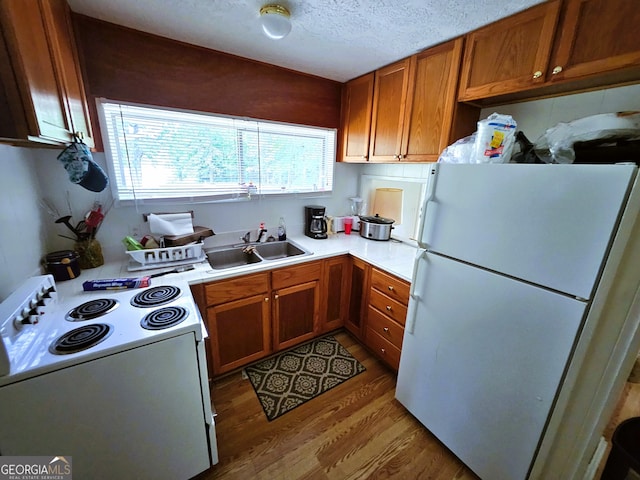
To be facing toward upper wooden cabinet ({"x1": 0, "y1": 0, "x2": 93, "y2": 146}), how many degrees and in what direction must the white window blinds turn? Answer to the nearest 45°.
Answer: approximately 90° to its right

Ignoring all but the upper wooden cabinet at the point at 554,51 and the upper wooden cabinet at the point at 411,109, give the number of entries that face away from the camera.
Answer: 0

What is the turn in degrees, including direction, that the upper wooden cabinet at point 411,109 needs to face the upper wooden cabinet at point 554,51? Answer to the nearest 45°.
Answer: approximately 90° to its left

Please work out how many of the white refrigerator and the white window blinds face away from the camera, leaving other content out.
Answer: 0

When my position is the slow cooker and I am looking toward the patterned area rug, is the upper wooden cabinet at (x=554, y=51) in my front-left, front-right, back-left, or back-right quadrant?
front-left

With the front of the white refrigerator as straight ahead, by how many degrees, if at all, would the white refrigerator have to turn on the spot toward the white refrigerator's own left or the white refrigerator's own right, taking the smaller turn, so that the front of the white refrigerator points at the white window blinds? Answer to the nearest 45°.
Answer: approximately 45° to the white refrigerator's own right

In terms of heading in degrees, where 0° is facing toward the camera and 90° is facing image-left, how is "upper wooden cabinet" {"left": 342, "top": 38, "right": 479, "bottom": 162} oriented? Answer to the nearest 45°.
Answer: approximately 45°

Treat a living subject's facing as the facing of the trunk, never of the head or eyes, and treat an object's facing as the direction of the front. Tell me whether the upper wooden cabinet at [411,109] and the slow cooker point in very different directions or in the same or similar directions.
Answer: same or similar directions

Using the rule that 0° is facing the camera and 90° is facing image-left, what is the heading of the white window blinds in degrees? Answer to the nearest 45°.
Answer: approximately 315°

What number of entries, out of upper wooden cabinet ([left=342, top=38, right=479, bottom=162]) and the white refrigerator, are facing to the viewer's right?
0

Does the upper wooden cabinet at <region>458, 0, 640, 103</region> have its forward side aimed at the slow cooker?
no

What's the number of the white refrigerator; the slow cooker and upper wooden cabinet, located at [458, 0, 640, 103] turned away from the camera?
0

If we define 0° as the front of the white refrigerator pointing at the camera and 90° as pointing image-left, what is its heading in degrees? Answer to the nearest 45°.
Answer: approximately 45°

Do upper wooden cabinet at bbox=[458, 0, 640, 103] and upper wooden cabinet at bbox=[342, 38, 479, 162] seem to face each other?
no

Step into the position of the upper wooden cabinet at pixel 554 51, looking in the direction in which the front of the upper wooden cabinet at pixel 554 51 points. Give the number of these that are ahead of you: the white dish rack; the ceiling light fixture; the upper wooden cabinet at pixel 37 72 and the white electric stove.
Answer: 4

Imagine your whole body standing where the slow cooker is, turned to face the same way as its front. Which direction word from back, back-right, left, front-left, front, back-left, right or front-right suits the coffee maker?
front-right

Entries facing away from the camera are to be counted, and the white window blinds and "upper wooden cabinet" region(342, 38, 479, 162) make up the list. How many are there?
0

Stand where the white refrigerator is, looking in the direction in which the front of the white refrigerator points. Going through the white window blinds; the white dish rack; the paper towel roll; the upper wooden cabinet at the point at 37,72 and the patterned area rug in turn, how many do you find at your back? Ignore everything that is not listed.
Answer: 0
